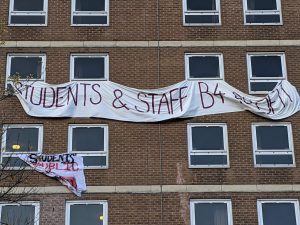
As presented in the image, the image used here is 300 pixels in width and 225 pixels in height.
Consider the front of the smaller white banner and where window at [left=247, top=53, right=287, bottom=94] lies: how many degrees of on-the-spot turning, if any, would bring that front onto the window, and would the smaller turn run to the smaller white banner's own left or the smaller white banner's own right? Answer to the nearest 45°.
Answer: approximately 90° to the smaller white banner's own left

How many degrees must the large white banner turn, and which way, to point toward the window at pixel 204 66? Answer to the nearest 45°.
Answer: approximately 90° to its left

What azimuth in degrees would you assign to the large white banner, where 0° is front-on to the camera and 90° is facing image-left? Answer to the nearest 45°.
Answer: approximately 0°

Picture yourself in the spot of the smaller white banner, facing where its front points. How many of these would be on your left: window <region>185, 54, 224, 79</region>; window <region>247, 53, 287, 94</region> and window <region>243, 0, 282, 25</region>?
3

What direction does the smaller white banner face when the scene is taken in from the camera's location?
facing the viewer

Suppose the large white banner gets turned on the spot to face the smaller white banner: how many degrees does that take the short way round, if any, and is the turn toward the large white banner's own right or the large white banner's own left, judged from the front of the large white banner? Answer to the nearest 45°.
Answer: approximately 90° to the large white banner's own right

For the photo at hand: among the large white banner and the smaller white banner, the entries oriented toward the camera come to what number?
2
